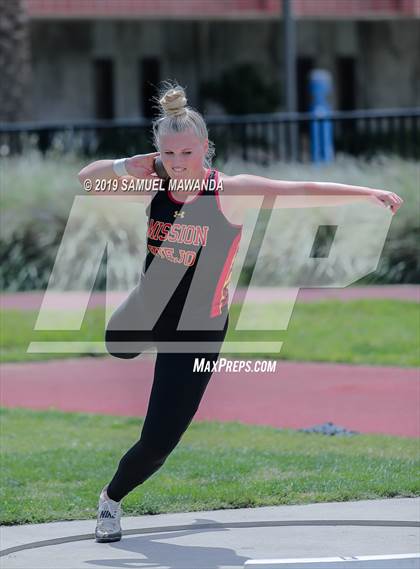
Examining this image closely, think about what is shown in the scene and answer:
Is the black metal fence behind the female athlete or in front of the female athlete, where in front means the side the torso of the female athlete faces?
behind

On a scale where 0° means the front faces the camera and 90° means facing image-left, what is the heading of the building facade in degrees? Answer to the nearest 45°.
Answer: approximately 0°

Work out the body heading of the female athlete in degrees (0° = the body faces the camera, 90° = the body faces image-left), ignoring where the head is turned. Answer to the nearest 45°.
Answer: approximately 45°

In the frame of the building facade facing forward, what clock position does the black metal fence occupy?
The black metal fence is roughly at 12 o'clock from the building facade.
